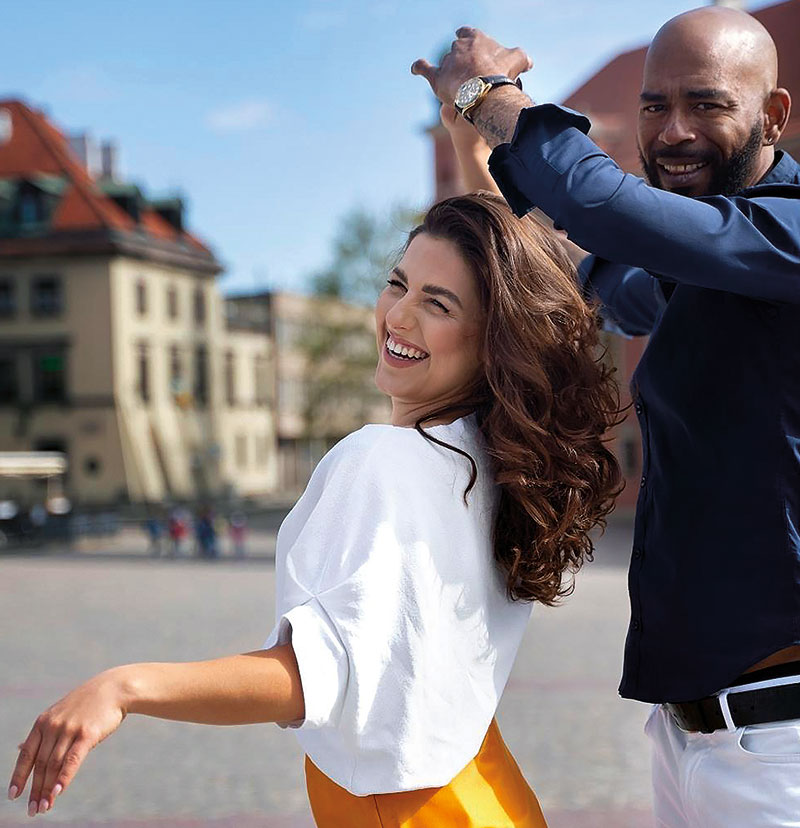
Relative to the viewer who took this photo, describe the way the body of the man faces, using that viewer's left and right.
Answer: facing the viewer and to the left of the viewer

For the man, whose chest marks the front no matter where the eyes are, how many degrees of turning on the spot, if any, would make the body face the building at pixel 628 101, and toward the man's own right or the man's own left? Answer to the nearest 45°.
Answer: approximately 135° to the man's own right

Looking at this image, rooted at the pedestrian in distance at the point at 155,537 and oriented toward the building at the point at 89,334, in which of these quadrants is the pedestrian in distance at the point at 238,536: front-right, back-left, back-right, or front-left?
back-right

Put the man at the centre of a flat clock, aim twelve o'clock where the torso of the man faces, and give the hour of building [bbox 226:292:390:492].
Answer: The building is roughly at 4 o'clock from the man.

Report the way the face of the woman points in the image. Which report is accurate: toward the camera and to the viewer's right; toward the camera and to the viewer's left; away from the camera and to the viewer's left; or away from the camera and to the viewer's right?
toward the camera and to the viewer's left

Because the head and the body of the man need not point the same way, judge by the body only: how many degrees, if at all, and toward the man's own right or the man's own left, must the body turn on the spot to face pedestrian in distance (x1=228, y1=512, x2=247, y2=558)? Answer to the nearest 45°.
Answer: approximately 135° to the man's own right
